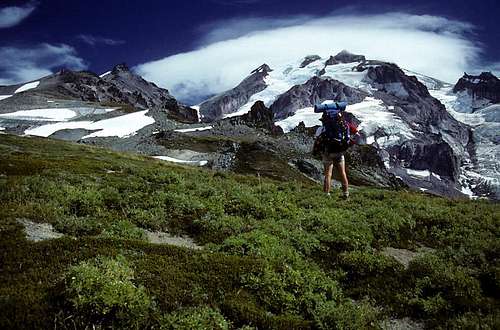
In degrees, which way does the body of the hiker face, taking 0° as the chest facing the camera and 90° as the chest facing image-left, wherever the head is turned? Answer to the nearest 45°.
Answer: approximately 180°

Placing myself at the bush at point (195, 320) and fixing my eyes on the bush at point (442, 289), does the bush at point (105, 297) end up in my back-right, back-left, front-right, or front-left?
back-left

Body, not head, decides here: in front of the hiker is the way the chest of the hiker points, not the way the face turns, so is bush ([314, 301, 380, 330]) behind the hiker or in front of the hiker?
behind

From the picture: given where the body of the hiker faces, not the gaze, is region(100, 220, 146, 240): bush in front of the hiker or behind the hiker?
behind

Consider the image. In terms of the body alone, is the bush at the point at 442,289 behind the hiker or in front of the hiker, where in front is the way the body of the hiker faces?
behind

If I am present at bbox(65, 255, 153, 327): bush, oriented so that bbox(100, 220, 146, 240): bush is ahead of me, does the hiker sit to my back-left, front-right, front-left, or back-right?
front-right

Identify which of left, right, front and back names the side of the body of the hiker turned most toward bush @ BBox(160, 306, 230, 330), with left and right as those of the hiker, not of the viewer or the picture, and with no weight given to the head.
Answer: back

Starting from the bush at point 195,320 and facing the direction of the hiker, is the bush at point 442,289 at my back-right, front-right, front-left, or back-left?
front-right

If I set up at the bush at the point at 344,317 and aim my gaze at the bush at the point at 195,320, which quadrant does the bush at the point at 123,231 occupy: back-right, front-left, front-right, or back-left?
front-right
